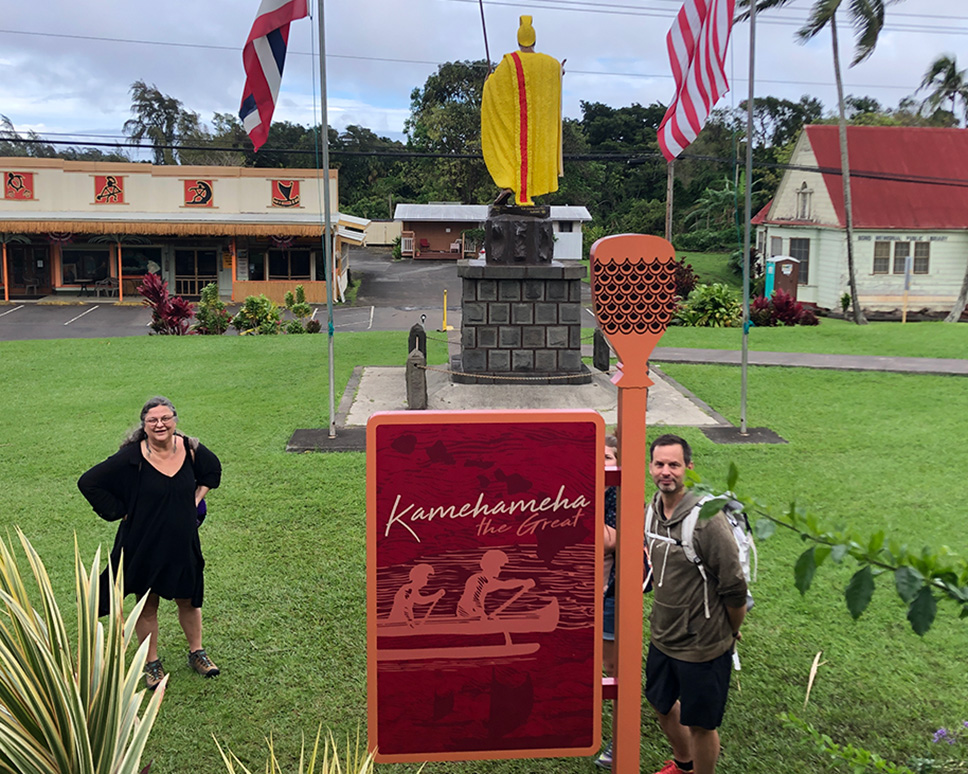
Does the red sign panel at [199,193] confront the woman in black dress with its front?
yes

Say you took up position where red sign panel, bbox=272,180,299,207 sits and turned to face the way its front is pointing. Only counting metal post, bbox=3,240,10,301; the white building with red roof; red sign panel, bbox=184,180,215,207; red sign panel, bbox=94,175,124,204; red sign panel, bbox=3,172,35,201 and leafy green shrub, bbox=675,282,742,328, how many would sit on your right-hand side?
4

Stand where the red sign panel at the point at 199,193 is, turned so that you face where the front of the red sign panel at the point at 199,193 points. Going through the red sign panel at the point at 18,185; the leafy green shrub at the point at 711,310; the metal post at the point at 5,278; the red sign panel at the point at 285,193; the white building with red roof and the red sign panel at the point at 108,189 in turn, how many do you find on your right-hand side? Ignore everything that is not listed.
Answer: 3

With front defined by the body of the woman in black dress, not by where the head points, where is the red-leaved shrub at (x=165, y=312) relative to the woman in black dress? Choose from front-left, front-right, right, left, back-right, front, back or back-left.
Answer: back

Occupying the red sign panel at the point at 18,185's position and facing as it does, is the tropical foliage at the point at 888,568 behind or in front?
in front

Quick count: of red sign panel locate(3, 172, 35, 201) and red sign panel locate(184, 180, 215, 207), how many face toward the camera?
2

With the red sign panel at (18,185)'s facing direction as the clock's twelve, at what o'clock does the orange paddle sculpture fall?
The orange paddle sculpture is roughly at 12 o'clock from the red sign panel.

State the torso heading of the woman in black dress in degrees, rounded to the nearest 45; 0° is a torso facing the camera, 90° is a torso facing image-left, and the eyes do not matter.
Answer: approximately 0°

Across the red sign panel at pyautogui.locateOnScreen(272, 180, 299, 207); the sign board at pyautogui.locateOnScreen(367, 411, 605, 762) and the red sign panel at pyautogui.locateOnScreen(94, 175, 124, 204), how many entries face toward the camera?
3
